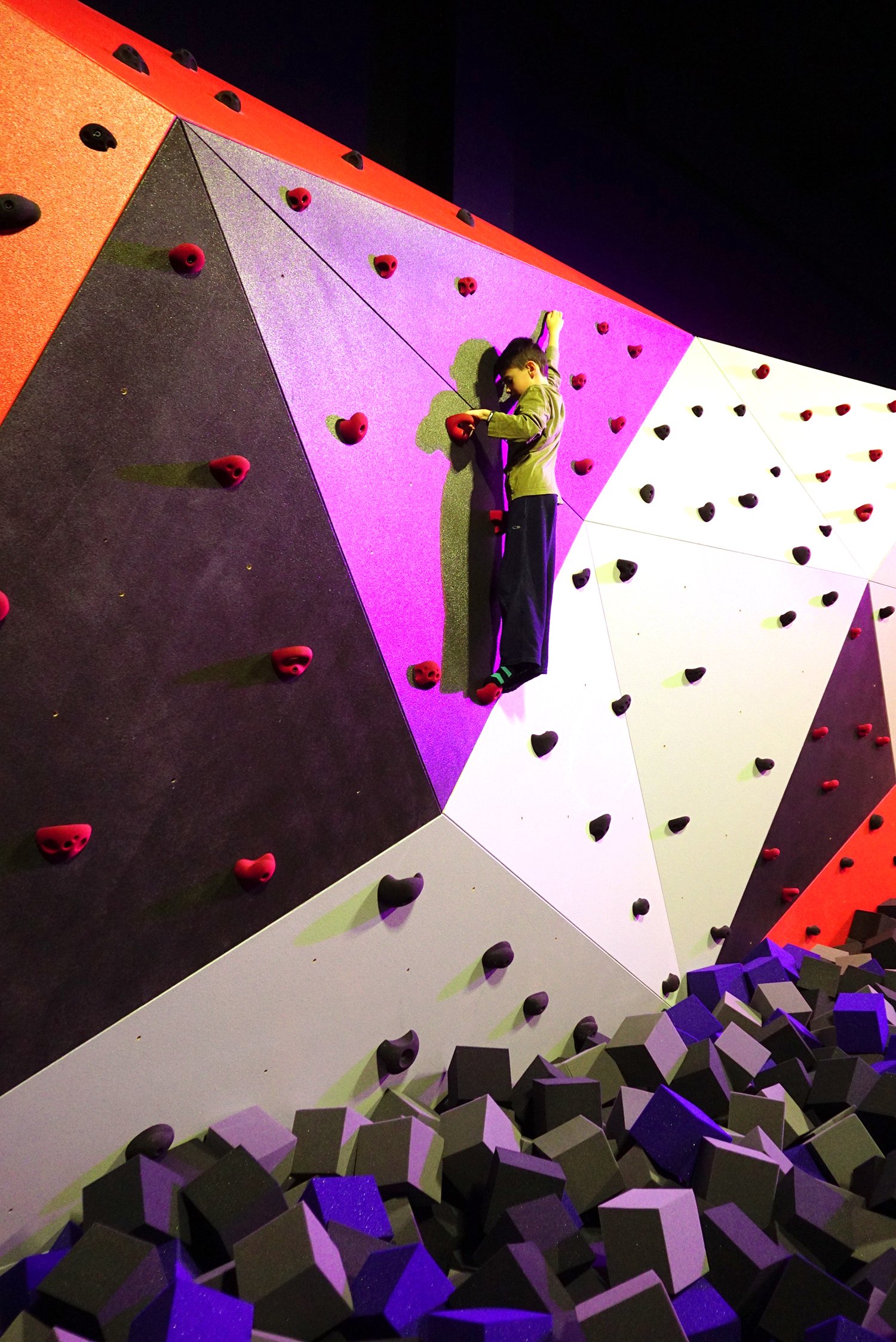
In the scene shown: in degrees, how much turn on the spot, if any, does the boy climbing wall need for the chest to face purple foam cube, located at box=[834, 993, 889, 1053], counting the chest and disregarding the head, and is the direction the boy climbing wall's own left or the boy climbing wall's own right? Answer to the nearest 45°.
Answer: approximately 180°

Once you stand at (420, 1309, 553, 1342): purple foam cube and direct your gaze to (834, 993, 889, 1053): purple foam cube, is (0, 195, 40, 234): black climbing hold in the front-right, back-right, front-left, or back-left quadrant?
back-left

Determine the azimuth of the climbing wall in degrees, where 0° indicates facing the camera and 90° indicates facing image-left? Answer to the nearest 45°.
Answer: approximately 315°
